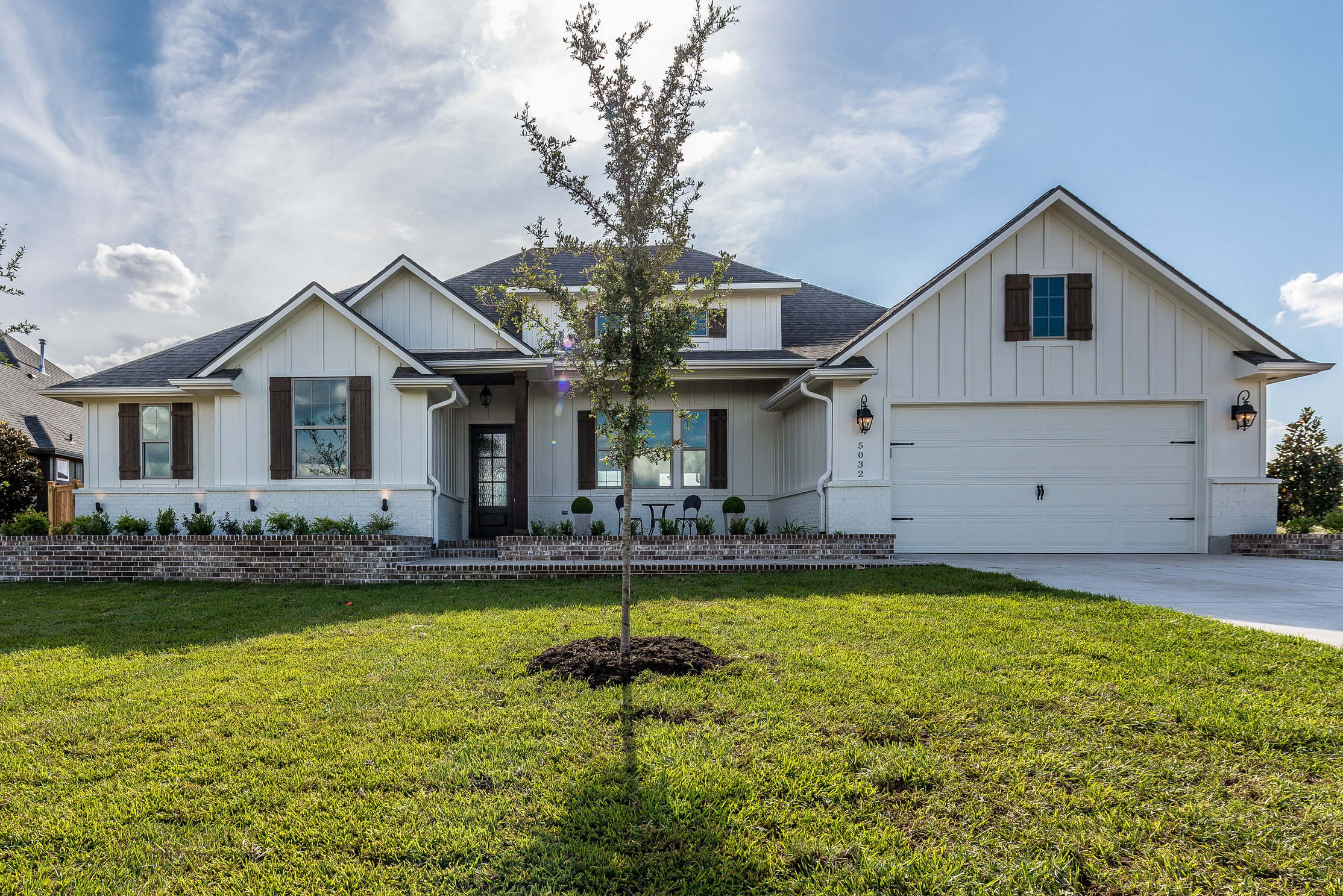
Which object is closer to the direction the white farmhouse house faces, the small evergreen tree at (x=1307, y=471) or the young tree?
the young tree

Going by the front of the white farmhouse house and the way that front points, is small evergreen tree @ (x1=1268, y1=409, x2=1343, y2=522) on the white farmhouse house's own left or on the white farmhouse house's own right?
on the white farmhouse house's own left

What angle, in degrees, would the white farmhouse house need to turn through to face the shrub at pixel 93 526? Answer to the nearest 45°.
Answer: approximately 90° to its right

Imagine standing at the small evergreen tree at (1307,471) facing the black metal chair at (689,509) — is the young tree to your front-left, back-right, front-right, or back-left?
front-left

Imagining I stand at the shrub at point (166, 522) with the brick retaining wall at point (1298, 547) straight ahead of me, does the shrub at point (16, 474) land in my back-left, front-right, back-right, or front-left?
back-left

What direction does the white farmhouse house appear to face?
toward the camera

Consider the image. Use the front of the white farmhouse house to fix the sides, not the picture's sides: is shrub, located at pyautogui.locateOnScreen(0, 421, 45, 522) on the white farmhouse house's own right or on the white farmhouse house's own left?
on the white farmhouse house's own right

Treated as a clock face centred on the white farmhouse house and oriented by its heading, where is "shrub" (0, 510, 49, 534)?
The shrub is roughly at 3 o'clock from the white farmhouse house.

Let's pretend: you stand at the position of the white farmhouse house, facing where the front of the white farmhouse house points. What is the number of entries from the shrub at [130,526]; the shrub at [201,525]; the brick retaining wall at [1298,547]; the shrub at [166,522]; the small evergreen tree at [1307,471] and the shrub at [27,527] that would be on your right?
4

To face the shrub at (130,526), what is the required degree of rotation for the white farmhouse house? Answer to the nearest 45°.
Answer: approximately 90° to its right
